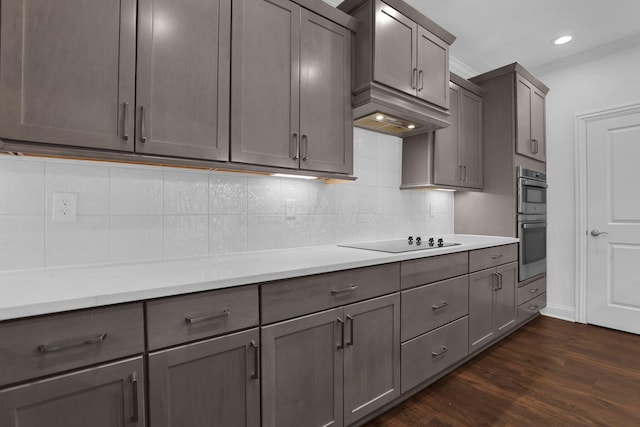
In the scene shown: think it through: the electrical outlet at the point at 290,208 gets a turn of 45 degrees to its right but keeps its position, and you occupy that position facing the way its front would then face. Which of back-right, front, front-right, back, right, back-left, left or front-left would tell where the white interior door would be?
left

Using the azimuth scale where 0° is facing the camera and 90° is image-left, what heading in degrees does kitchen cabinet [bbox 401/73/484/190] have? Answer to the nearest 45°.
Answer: approximately 315°

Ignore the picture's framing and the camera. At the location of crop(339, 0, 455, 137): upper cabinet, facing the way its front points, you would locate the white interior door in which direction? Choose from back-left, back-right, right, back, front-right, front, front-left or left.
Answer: left

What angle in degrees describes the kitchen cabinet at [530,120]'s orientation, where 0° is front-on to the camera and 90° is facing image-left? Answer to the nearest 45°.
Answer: approximately 315°

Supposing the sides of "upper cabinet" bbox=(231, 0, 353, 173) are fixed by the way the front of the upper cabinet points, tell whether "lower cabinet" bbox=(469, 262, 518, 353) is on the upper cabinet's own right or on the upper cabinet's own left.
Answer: on the upper cabinet's own left

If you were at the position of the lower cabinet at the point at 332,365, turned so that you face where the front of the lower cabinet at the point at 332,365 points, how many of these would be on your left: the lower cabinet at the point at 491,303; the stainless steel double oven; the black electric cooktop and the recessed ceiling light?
4

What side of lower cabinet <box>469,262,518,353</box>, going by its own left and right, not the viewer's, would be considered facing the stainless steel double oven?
left

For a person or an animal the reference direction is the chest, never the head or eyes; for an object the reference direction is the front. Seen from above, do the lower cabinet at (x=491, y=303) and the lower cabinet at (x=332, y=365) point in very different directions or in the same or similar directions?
same or similar directions

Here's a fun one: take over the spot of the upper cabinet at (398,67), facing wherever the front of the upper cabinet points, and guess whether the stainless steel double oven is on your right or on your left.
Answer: on your left

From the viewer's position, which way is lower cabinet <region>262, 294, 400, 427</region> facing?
facing the viewer and to the right of the viewer

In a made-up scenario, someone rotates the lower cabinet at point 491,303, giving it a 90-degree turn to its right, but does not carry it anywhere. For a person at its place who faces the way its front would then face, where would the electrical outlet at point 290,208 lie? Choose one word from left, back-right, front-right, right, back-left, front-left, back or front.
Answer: front

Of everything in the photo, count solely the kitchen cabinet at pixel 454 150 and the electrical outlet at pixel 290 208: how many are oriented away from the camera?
0

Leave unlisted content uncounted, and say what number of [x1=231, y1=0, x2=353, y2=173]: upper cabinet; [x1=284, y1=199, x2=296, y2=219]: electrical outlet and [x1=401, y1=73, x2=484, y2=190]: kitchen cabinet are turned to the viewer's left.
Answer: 0

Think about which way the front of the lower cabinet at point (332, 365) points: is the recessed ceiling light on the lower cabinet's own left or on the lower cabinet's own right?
on the lower cabinet's own left

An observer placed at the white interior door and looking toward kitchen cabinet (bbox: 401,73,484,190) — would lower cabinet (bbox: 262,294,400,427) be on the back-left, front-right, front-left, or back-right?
front-left
